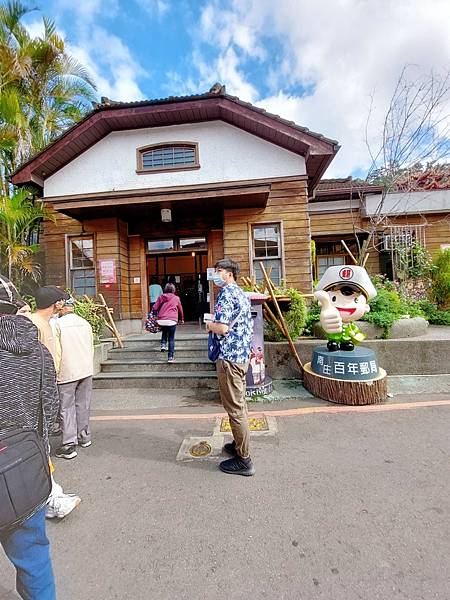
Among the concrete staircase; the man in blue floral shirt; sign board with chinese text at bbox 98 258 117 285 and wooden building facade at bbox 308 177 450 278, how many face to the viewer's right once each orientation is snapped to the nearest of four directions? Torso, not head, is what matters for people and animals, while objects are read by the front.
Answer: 0

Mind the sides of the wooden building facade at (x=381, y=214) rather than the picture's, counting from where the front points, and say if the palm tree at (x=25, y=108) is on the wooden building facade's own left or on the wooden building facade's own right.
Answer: on the wooden building facade's own right

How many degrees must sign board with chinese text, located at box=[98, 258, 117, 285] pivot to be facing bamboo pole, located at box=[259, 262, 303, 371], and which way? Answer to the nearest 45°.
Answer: approximately 45° to its left

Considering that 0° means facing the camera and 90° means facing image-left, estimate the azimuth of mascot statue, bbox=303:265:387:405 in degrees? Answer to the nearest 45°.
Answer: approximately 0°

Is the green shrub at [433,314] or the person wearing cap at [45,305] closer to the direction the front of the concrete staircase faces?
the person wearing cap

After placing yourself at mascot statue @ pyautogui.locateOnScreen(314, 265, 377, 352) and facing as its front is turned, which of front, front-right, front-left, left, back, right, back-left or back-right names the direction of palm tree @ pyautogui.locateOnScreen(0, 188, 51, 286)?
right

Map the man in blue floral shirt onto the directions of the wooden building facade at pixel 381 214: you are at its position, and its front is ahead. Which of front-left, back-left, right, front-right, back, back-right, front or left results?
front

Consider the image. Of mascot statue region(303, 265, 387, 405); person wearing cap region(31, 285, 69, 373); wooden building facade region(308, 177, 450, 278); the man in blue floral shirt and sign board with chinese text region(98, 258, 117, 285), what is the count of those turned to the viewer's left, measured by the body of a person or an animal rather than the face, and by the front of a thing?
1

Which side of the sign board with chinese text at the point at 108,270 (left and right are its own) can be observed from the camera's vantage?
front

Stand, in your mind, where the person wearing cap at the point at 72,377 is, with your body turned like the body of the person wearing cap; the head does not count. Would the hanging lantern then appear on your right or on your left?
on your right

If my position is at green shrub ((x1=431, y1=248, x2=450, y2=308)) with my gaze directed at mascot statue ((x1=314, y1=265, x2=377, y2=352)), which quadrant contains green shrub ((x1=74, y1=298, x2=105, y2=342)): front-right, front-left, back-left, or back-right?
front-right

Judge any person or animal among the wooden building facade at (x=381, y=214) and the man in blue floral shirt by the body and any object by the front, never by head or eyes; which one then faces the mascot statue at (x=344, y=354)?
the wooden building facade

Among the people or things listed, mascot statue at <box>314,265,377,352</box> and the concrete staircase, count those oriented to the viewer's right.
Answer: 0

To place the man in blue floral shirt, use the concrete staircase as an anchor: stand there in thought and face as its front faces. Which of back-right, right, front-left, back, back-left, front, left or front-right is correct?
front

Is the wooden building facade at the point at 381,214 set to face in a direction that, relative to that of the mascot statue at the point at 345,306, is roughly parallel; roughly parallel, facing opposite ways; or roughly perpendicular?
roughly parallel
